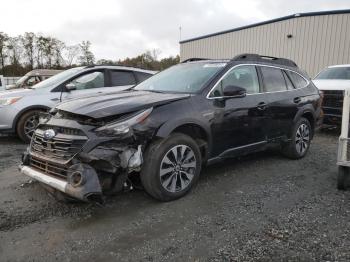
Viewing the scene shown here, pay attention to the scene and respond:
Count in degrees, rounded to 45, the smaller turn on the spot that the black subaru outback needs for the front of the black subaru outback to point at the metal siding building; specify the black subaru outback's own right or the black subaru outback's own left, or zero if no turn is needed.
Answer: approximately 180°

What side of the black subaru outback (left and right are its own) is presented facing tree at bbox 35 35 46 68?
right

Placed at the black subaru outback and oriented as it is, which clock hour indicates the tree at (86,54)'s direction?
The tree is roughly at 4 o'clock from the black subaru outback.

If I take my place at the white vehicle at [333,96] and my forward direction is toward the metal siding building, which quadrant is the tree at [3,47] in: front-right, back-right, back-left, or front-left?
front-left

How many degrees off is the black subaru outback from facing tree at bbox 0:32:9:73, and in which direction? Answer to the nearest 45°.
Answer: approximately 90° to its right

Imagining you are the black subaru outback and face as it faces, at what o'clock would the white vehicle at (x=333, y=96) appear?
The white vehicle is roughly at 6 o'clock from the black subaru outback.

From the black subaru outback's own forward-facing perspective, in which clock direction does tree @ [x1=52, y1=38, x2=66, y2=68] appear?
The tree is roughly at 4 o'clock from the black subaru outback.
